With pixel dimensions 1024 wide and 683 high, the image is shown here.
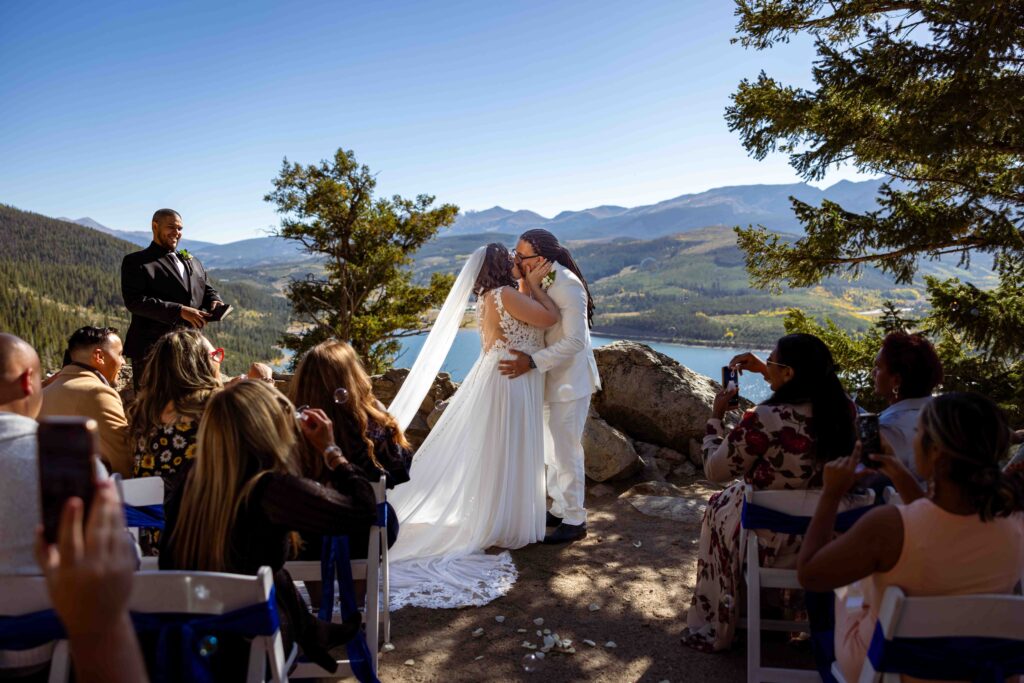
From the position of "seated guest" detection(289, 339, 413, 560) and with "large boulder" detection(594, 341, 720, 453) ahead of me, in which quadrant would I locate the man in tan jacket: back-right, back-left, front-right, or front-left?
back-left

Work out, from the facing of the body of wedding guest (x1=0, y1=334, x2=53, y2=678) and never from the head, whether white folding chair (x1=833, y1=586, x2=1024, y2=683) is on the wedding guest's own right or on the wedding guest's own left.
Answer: on the wedding guest's own right

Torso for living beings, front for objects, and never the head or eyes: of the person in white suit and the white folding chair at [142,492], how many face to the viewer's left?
1

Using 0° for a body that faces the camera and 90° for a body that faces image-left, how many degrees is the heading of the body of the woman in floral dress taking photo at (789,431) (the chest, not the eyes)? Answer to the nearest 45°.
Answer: approximately 90°

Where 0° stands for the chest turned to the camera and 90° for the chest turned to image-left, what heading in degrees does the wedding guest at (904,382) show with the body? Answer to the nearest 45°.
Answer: approximately 135°

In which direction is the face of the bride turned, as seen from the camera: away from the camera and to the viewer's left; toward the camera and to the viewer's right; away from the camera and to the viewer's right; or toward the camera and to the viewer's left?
away from the camera and to the viewer's right

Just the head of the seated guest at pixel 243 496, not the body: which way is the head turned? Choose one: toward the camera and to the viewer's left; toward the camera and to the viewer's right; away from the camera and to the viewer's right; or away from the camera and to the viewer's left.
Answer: away from the camera and to the viewer's right

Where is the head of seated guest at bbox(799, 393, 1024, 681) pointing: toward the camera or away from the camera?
away from the camera

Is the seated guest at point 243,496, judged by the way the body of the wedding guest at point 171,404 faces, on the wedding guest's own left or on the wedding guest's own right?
on the wedding guest's own right

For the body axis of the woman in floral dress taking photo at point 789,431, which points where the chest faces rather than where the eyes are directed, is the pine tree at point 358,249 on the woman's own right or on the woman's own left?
on the woman's own right

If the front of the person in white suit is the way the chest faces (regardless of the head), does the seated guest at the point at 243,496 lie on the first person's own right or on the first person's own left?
on the first person's own left

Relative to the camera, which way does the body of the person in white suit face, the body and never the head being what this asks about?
to the viewer's left

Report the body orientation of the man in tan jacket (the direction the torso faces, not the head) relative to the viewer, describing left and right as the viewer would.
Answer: facing away from the viewer and to the right of the viewer
